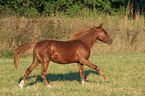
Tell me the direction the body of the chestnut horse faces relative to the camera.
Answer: to the viewer's right
